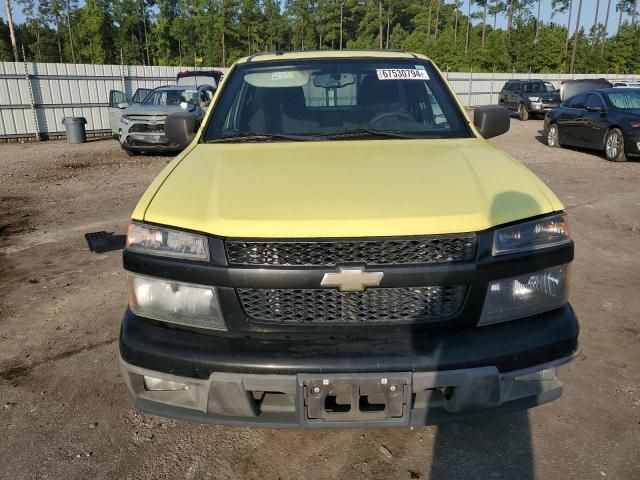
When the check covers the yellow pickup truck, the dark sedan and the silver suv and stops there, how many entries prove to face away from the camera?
0

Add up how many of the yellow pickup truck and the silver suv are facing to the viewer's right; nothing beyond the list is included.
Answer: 0

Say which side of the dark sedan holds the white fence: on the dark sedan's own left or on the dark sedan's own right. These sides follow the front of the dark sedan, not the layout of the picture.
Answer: on the dark sedan's own right

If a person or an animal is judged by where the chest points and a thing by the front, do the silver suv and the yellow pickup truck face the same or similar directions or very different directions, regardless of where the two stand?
same or similar directions

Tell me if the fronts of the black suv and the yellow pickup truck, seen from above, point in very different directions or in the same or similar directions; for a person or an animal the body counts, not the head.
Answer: same or similar directions

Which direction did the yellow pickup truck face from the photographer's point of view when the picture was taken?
facing the viewer

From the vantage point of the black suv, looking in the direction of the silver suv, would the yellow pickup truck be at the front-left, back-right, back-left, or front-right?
front-left

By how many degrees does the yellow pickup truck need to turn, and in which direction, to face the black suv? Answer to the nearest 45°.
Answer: approximately 180°

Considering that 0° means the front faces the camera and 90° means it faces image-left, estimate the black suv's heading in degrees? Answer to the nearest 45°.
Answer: approximately 315°
